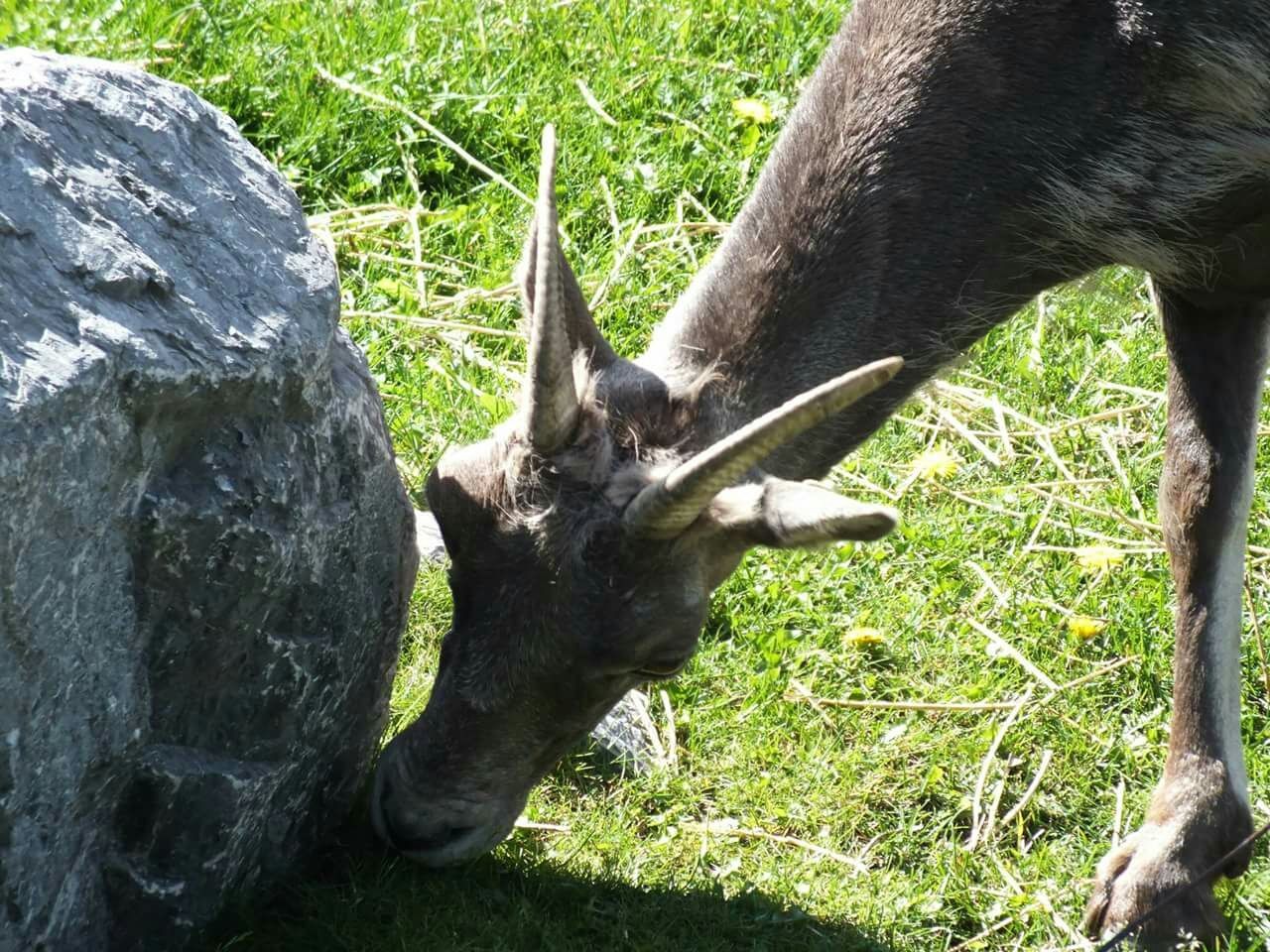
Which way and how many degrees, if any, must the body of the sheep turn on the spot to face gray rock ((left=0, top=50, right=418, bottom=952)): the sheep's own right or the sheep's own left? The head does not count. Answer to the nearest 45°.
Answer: approximately 45° to the sheep's own left

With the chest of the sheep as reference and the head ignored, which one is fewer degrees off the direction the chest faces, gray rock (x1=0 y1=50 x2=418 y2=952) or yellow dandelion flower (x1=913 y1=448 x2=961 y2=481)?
the gray rock

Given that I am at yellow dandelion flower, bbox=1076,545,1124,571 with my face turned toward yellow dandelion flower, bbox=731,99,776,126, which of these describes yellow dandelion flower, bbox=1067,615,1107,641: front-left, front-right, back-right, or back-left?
back-left

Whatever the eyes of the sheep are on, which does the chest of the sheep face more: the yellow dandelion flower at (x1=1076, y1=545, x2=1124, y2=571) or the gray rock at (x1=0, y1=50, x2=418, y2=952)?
the gray rock

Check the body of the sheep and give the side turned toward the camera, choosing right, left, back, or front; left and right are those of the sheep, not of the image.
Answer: left

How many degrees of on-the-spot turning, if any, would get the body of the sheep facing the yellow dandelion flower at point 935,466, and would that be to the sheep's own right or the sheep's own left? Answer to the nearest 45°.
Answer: approximately 90° to the sheep's own right

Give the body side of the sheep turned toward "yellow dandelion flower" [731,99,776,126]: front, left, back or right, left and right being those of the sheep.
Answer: right

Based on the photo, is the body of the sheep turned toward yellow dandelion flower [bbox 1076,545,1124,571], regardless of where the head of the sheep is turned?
no
